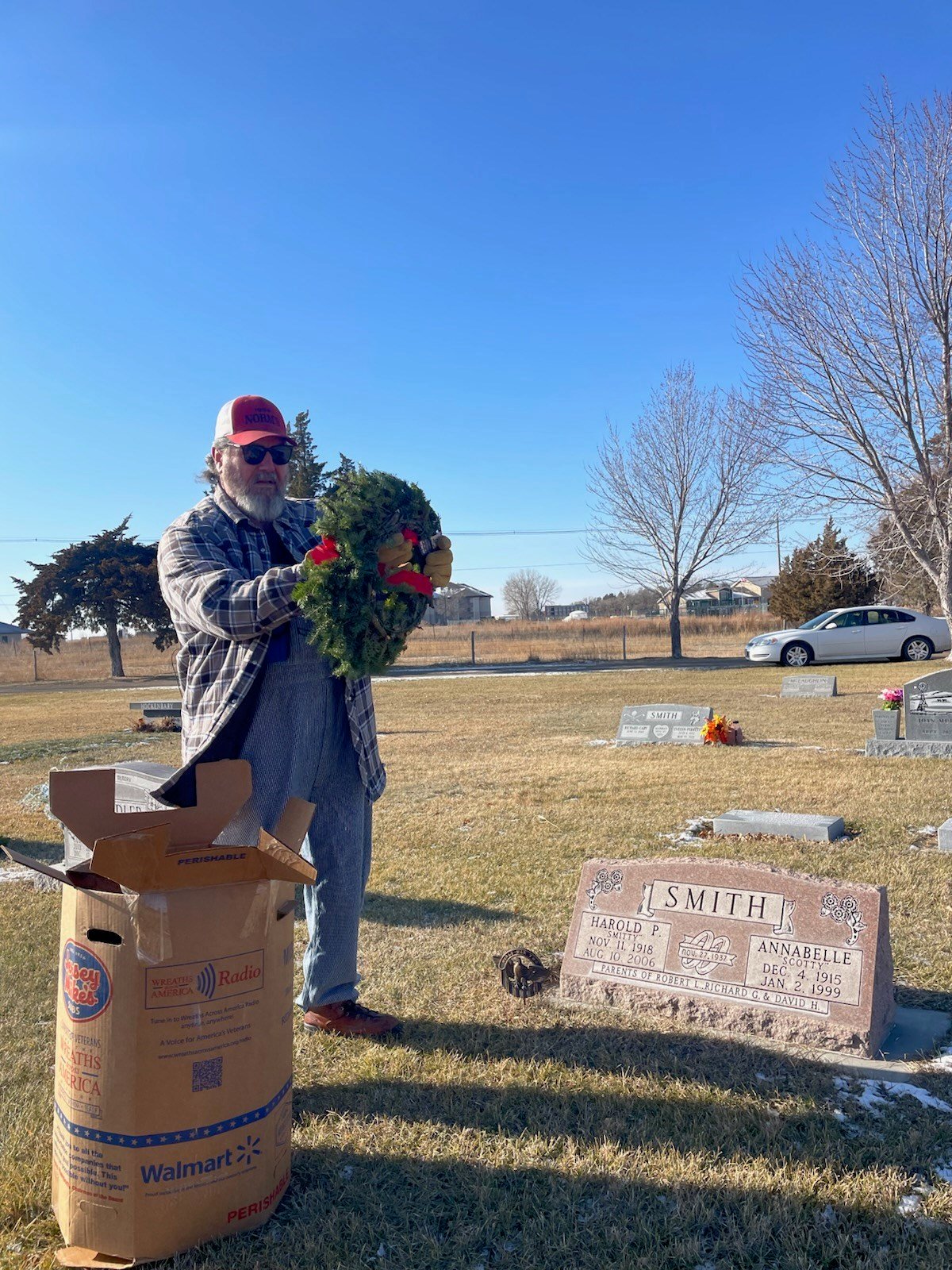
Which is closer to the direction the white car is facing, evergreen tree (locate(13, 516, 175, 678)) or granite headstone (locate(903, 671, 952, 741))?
the evergreen tree

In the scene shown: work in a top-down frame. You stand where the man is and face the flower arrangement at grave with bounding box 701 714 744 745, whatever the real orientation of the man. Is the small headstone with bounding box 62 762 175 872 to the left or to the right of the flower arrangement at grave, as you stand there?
left

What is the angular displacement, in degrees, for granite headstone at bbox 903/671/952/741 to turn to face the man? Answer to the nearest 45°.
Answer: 0° — it already faces them

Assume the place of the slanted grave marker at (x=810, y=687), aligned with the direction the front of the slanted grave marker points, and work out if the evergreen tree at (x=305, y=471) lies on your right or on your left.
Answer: on your right

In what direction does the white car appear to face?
to the viewer's left

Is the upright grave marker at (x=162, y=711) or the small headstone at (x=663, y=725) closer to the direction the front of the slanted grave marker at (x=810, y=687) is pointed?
the small headstone

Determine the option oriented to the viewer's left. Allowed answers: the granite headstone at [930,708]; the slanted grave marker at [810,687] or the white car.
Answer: the white car

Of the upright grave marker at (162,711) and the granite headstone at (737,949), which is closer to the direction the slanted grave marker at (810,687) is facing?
the granite headstone

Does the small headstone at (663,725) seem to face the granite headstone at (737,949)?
yes

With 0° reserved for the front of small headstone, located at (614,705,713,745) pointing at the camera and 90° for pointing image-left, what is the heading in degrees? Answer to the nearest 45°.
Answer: approximately 0°
